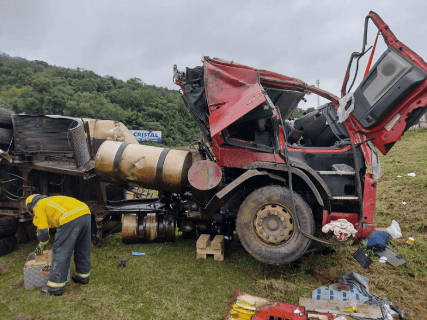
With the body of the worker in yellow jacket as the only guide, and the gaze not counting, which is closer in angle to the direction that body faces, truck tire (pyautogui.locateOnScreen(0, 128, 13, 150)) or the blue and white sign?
the truck tire

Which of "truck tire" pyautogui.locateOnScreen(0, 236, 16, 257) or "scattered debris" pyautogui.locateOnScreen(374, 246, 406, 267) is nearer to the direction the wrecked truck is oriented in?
the scattered debris

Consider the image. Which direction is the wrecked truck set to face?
to the viewer's right

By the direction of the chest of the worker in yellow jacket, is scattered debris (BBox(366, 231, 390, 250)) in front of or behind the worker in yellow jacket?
behind

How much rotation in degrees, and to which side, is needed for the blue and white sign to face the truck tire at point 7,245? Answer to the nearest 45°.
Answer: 0° — it already faces it

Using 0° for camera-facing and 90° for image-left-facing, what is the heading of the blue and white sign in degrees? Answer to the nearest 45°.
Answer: approximately 0°

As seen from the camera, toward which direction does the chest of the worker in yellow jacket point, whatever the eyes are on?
to the viewer's left

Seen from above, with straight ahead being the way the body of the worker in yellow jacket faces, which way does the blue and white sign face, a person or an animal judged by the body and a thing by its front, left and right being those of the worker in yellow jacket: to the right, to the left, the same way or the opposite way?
to the left

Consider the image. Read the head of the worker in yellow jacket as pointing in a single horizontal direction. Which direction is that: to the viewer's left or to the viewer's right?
to the viewer's left

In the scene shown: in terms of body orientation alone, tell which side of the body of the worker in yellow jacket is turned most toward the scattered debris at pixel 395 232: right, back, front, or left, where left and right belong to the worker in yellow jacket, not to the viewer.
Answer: back

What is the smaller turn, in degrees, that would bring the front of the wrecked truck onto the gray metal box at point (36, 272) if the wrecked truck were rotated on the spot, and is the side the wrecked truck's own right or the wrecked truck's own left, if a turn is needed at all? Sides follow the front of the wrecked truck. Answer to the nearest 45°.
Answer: approximately 180°

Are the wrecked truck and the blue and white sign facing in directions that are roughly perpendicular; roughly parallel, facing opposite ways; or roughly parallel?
roughly perpendicular
